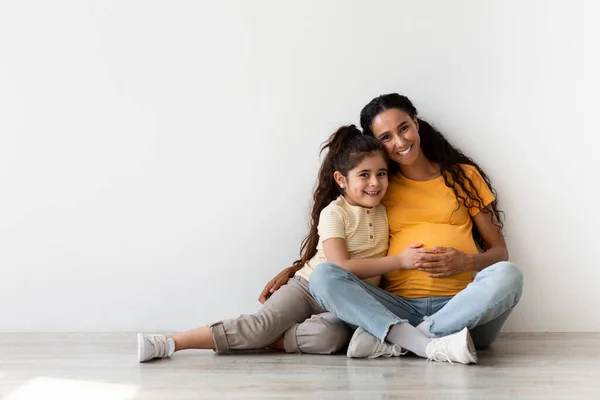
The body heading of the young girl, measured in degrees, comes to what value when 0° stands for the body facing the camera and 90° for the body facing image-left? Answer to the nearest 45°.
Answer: approximately 315°
